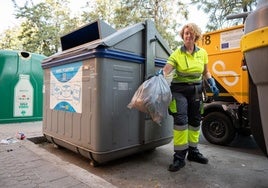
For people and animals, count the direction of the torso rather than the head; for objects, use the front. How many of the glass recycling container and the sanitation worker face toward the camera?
2

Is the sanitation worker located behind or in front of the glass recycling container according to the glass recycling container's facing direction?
in front

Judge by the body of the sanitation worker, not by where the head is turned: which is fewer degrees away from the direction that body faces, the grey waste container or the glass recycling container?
the grey waste container

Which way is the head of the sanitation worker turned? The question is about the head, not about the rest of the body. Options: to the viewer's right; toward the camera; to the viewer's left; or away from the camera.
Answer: toward the camera

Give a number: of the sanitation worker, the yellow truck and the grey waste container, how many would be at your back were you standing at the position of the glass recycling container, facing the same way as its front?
0

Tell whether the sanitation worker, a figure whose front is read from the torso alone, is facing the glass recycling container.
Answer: no

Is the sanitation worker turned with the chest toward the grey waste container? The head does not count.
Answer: no

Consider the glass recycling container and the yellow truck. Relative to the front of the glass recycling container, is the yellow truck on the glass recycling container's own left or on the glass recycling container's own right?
on the glass recycling container's own left

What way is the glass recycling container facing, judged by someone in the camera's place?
facing the viewer

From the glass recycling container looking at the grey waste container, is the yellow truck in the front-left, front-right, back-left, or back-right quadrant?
front-left

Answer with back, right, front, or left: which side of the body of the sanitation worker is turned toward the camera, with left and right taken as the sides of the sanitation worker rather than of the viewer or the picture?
front
